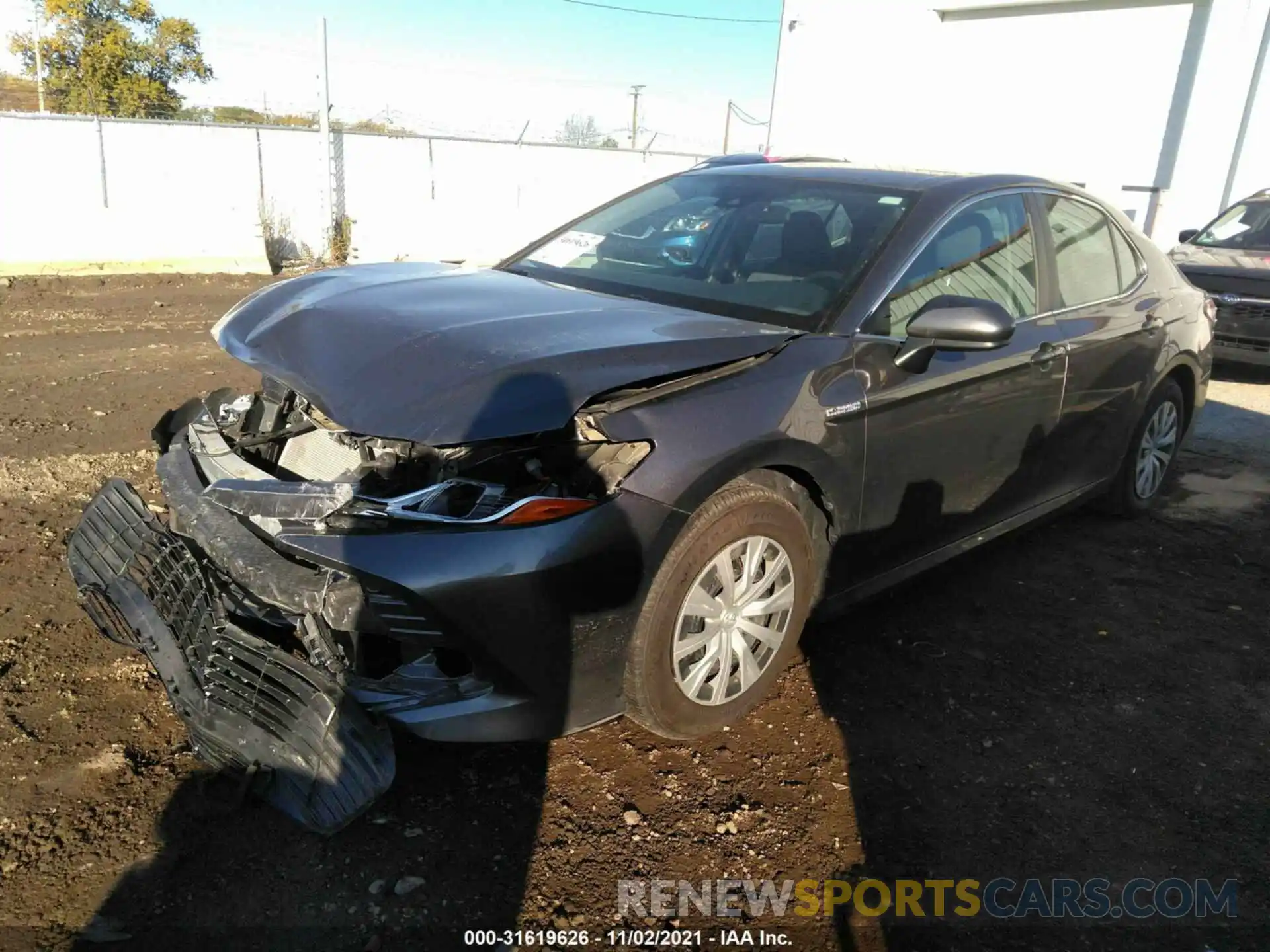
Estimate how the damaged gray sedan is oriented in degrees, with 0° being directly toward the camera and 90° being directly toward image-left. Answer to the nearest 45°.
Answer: approximately 45°

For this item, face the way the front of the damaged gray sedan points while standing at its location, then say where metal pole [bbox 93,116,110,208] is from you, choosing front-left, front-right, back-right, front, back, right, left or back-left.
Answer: right

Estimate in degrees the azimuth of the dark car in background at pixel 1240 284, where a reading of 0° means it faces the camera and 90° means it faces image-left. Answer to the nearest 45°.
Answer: approximately 45°

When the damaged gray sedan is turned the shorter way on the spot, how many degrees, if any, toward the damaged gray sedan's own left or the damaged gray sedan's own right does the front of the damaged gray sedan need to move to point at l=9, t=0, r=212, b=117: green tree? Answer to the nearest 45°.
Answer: approximately 90° to the damaged gray sedan's own right

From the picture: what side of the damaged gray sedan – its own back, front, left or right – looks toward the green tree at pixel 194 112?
right

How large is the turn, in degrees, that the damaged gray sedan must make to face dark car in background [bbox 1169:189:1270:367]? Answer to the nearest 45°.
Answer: approximately 180°
